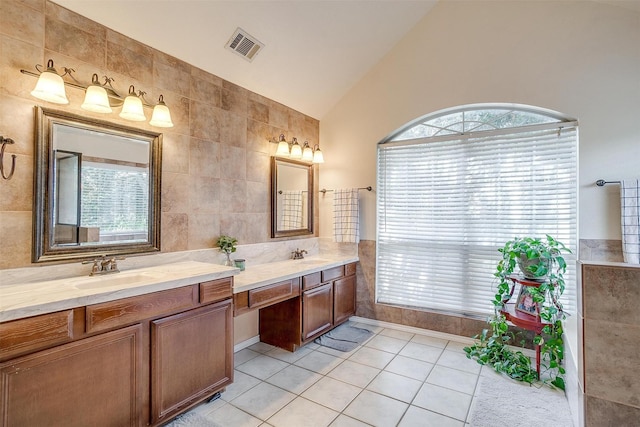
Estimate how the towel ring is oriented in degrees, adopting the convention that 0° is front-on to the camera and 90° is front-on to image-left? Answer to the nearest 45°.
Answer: approximately 315°

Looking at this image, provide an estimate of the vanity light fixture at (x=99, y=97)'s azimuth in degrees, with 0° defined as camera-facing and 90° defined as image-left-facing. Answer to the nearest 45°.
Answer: approximately 315°

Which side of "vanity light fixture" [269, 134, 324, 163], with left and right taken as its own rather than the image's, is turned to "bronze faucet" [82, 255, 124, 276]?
right

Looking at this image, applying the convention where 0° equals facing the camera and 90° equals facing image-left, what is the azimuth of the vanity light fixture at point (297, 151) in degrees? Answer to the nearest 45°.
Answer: approximately 315°

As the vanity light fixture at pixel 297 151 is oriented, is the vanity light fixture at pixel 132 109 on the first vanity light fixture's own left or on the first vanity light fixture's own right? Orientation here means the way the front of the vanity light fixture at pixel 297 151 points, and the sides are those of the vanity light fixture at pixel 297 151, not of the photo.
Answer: on the first vanity light fixture's own right
